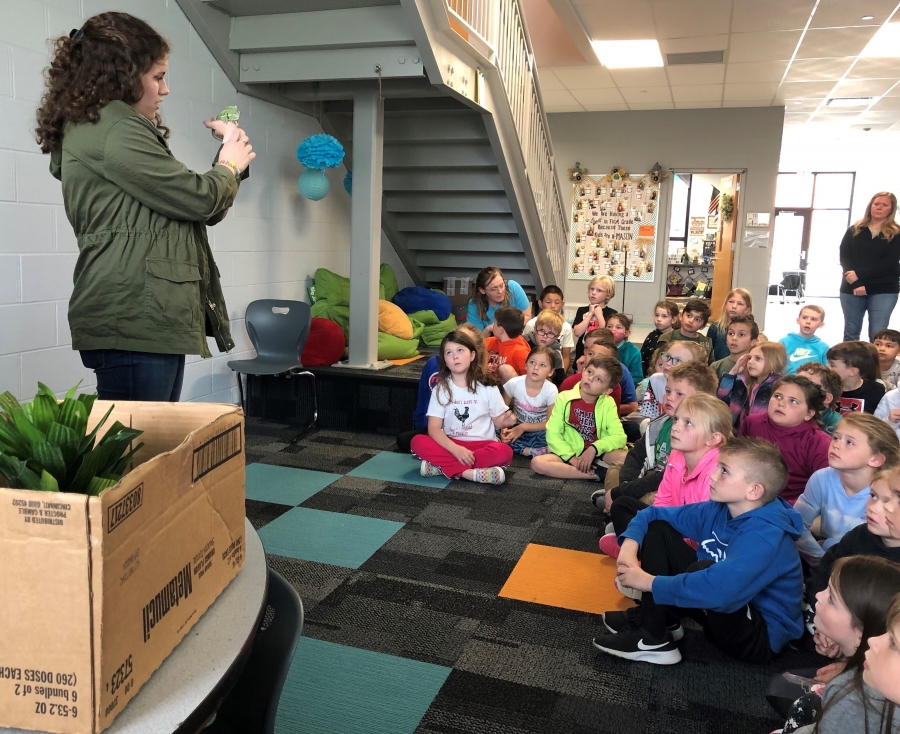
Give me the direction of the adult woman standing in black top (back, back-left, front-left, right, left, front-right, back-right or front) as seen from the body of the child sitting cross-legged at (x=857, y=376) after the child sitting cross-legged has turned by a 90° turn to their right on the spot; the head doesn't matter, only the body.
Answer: front-right

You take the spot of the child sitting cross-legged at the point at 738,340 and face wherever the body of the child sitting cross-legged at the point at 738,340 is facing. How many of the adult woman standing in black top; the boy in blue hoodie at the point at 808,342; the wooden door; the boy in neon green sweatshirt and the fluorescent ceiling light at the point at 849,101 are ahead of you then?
1

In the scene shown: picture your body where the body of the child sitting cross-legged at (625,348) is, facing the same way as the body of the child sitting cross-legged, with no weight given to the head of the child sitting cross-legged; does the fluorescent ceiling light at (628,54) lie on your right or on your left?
on your right

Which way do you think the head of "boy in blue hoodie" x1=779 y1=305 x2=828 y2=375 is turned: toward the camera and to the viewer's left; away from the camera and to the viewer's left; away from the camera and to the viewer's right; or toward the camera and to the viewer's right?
toward the camera and to the viewer's left

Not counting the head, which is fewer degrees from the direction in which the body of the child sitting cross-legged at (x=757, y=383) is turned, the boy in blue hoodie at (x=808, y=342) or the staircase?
the staircase

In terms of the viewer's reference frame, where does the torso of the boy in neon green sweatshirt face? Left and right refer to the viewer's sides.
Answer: facing the viewer

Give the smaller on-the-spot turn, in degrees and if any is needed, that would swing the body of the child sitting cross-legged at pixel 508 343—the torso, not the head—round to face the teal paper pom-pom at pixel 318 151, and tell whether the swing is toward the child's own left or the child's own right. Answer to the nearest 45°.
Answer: approximately 45° to the child's own right

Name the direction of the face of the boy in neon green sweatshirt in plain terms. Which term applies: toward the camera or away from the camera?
toward the camera

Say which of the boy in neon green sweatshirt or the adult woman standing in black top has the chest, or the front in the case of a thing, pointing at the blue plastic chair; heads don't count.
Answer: the adult woman standing in black top

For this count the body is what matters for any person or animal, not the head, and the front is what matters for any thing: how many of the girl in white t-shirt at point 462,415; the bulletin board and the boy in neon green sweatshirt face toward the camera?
3

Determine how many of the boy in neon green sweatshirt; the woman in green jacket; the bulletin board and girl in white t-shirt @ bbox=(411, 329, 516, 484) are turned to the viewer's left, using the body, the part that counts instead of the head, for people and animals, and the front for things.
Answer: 0

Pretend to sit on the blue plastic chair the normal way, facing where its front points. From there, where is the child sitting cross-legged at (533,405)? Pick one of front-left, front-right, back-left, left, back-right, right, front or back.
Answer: left

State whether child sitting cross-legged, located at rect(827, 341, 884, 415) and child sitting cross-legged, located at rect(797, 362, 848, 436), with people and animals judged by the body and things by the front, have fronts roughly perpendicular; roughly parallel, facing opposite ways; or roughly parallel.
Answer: roughly parallel

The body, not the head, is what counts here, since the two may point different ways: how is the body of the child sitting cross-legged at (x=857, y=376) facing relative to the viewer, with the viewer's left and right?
facing the viewer and to the left of the viewer

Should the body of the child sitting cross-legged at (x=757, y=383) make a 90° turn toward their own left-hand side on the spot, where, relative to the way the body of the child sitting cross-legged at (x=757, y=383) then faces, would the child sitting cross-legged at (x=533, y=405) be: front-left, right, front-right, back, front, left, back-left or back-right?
back-right

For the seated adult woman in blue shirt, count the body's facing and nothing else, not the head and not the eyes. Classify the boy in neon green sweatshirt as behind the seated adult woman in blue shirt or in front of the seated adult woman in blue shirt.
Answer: in front
